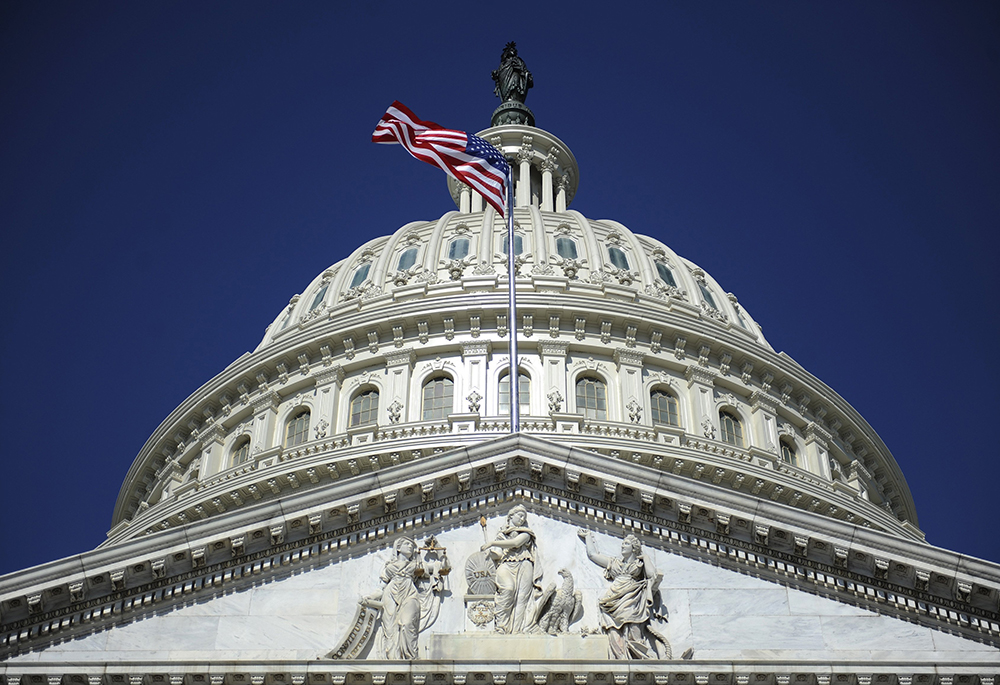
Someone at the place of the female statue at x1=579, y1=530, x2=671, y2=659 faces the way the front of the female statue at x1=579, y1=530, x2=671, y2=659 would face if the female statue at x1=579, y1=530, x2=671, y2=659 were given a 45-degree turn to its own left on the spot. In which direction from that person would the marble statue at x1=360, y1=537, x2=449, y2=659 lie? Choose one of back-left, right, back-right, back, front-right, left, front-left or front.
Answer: right

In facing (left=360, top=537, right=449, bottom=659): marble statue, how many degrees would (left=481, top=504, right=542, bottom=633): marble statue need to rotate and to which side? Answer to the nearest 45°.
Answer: approximately 90° to its right

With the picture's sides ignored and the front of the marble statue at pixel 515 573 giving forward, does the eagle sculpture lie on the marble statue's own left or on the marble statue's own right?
on the marble statue's own left

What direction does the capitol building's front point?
toward the camera

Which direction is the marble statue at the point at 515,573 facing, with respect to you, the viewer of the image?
facing the viewer

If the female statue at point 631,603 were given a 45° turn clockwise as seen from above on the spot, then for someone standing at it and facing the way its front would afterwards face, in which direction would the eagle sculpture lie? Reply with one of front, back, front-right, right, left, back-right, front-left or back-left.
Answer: front

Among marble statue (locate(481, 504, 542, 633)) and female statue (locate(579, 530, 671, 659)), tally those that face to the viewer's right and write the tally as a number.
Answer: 0

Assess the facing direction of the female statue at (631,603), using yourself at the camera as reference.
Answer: facing the viewer and to the left of the viewer

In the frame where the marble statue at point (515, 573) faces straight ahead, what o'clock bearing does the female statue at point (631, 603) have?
The female statue is roughly at 9 o'clock from the marble statue.
